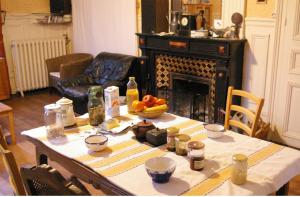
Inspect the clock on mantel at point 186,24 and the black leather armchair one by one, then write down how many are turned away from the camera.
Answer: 0

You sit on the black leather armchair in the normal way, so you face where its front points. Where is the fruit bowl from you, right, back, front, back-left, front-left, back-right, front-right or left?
front-left

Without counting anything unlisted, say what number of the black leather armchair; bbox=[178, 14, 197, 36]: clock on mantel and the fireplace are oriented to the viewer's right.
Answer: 0

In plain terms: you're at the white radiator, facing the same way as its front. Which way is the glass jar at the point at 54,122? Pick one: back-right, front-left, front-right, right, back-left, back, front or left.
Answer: front-right

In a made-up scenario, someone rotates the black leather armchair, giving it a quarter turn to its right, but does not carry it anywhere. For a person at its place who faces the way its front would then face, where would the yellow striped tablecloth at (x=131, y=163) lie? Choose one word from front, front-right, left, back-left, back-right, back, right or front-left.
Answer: back-left

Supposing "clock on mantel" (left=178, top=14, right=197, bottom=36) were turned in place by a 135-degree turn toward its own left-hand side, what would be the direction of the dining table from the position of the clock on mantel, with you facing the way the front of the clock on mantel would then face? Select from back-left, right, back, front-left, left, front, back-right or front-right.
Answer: right

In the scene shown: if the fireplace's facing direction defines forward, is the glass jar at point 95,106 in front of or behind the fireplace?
in front

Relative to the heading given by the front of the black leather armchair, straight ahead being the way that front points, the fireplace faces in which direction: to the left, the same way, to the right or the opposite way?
the same way

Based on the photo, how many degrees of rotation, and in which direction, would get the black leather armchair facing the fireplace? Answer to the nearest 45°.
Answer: approximately 90° to its left

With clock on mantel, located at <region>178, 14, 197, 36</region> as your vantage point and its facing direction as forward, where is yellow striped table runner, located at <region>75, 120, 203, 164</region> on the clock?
The yellow striped table runner is roughly at 11 o'clock from the clock on mantel.

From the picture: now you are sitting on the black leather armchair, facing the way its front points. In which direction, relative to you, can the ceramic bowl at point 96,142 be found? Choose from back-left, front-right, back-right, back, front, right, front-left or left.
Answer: front-left

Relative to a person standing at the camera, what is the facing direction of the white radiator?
facing the viewer and to the right of the viewer

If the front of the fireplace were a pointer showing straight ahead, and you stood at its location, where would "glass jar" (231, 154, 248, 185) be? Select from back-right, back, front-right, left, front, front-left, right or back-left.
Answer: front-left

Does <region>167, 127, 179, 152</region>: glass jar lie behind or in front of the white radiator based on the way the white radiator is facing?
in front

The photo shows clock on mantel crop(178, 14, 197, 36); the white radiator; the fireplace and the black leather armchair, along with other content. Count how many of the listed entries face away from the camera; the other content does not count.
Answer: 0

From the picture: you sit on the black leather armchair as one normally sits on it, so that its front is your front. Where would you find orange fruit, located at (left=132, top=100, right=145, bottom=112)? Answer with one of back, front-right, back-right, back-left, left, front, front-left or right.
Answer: front-left

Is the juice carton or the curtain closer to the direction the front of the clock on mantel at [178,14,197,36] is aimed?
the juice carton

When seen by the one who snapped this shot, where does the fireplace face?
facing the viewer and to the left of the viewer
